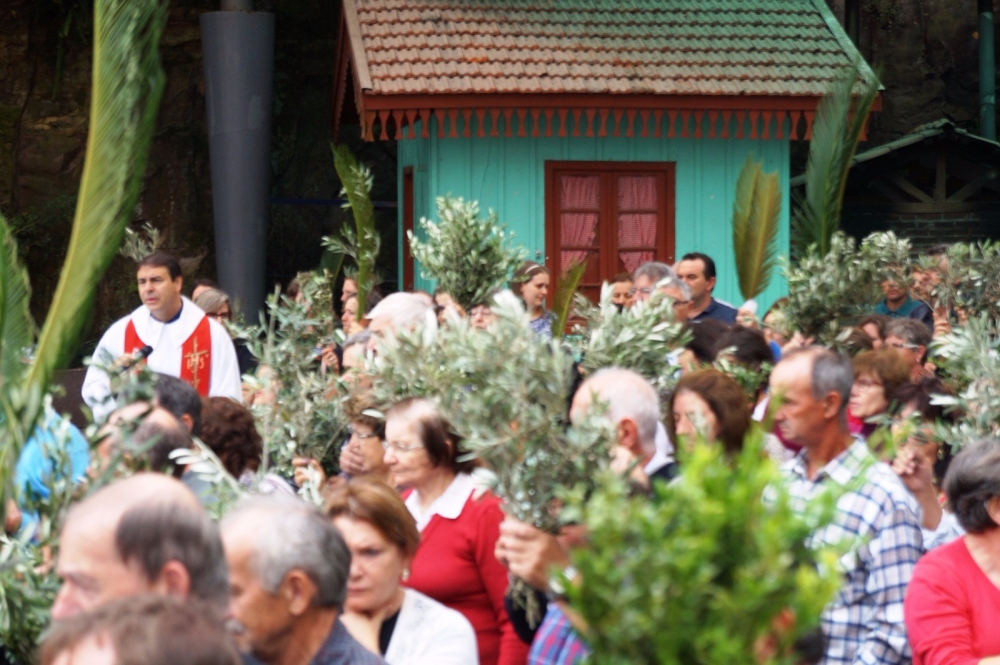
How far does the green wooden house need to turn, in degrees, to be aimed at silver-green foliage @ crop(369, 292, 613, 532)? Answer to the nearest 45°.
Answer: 0° — it already faces it

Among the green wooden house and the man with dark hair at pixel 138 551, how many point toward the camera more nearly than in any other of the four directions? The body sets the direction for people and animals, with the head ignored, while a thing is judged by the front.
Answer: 1

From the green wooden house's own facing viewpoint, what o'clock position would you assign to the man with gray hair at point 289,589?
The man with gray hair is roughly at 12 o'clock from the green wooden house.

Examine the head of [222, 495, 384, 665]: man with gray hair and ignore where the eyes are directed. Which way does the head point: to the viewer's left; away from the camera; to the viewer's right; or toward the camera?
to the viewer's left

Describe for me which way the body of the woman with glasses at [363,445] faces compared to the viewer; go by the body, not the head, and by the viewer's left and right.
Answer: facing the viewer and to the left of the viewer

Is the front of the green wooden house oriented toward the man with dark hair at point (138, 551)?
yes

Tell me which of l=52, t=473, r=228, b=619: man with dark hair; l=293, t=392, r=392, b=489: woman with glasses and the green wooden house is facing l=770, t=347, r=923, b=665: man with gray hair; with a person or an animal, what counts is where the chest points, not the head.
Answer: the green wooden house

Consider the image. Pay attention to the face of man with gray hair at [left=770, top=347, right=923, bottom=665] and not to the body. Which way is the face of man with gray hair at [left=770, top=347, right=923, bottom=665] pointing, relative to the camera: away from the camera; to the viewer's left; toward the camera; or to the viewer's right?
to the viewer's left

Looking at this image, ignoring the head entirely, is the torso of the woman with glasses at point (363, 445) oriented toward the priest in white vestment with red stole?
no

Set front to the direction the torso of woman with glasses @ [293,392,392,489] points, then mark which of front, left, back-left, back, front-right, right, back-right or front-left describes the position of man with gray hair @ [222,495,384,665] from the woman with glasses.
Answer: front-left

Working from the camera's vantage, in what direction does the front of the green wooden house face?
facing the viewer

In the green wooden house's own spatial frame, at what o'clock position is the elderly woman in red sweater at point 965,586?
The elderly woman in red sweater is roughly at 12 o'clock from the green wooden house.

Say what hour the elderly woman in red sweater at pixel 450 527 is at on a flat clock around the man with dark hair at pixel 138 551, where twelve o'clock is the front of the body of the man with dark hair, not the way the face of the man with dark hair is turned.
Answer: The elderly woman in red sweater is roughly at 4 o'clock from the man with dark hair.
